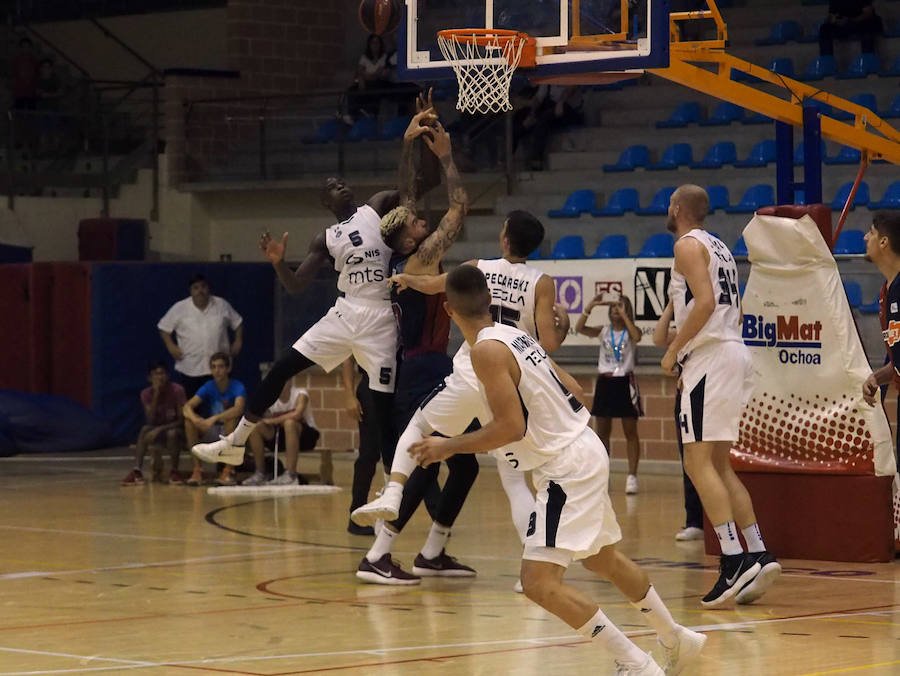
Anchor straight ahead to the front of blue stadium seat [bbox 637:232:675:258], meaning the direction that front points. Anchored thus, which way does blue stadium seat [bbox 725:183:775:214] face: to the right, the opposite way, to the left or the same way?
the same way

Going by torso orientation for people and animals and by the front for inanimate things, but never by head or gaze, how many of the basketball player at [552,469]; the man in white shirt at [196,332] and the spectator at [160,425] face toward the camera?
2

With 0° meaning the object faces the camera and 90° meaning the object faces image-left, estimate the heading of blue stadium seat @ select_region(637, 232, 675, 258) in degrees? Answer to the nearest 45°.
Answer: approximately 45°

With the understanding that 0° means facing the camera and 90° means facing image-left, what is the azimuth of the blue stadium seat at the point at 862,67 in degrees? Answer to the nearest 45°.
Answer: approximately 45°

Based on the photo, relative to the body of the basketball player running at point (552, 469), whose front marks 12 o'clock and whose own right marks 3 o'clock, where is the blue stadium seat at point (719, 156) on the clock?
The blue stadium seat is roughly at 2 o'clock from the basketball player running.

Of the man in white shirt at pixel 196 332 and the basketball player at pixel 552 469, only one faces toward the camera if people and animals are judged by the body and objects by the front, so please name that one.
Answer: the man in white shirt

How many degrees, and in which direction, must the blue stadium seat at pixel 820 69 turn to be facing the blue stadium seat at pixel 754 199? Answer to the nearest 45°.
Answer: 0° — it already faces it

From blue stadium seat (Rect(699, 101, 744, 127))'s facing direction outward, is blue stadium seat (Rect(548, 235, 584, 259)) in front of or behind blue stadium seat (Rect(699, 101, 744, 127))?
in front

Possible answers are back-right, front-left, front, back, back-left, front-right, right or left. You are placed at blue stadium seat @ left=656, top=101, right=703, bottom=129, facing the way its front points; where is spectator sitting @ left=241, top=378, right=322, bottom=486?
front

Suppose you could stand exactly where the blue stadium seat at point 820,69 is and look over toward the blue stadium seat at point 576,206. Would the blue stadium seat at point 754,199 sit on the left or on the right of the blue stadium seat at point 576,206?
left

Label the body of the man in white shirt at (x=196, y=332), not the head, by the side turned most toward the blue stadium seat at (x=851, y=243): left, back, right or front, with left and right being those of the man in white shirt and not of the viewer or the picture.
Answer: left

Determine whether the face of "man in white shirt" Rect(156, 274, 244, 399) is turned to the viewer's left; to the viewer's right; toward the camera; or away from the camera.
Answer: toward the camera

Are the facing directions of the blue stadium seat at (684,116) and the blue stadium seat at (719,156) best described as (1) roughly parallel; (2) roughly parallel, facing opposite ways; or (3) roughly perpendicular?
roughly parallel

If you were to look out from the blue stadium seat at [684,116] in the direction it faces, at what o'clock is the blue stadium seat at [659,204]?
the blue stadium seat at [659,204] is roughly at 11 o'clock from the blue stadium seat at [684,116].

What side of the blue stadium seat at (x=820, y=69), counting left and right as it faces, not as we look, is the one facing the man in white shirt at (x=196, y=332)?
front

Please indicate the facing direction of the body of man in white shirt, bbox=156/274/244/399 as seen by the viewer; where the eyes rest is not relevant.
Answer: toward the camera

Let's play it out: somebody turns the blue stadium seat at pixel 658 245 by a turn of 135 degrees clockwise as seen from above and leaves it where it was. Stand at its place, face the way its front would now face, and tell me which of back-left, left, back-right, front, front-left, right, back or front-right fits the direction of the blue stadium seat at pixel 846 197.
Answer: right

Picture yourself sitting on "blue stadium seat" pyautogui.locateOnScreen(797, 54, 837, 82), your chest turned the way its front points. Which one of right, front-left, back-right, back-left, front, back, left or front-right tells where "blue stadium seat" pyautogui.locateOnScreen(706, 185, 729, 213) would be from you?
front

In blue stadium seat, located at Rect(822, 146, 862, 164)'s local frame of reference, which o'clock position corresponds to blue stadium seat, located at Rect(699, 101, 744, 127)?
blue stadium seat, located at Rect(699, 101, 744, 127) is roughly at 3 o'clock from blue stadium seat, located at Rect(822, 146, 862, 164).

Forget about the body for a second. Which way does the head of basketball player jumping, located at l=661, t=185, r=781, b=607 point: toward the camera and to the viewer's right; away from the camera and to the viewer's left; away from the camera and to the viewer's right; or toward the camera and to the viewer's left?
away from the camera and to the viewer's left
